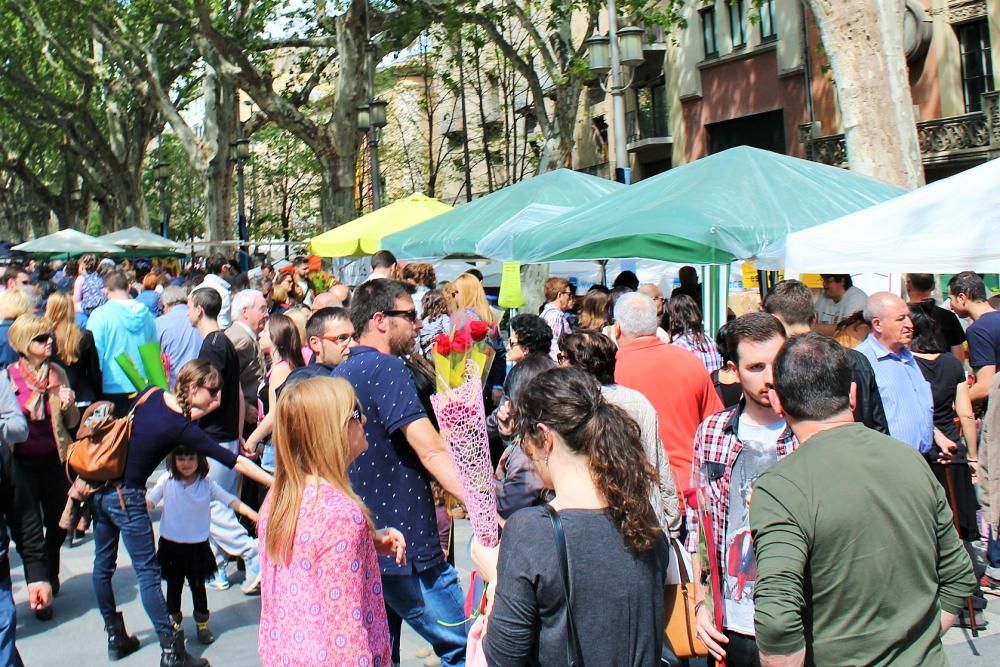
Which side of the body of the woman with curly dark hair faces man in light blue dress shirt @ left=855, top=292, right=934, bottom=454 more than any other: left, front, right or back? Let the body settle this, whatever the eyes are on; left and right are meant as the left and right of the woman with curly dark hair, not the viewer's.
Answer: right

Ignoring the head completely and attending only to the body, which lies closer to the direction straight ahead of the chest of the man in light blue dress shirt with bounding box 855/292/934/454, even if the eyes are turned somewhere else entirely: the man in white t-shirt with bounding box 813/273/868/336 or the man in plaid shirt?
the man in plaid shirt

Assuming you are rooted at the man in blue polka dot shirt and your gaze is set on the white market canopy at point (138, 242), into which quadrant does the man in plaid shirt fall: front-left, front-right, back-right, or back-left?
back-right

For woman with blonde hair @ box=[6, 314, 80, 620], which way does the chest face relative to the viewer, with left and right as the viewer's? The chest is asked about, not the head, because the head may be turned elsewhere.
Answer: facing the viewer and to the right of the viewer

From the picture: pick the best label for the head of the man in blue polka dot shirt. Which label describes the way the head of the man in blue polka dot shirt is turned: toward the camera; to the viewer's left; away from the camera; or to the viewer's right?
to the viewer's right

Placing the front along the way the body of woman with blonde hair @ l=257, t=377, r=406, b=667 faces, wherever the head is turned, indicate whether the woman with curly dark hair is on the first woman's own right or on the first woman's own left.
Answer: on the first woman's own right

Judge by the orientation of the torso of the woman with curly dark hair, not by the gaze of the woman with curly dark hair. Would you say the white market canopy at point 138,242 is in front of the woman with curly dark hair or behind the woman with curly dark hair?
in front

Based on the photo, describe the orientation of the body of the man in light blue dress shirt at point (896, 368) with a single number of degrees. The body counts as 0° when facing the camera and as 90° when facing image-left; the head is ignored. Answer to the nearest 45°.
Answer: approximately 315°

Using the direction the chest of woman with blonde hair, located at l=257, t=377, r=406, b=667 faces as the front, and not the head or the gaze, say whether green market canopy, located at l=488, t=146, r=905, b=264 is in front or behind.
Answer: in front

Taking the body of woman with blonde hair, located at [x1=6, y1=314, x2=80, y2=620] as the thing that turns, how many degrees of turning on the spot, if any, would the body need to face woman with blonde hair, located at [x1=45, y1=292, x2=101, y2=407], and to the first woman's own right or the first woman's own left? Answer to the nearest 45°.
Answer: approximately 135° to the first woman's own left

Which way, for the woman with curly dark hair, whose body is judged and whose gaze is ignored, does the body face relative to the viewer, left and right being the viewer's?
facing away from the viewer and to the left of the viewer

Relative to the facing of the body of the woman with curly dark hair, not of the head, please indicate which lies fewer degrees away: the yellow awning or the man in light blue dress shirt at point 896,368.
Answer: the yellow awning

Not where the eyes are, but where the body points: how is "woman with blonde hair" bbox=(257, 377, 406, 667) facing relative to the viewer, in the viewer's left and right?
facing away from the viewer and to the right of the viewer

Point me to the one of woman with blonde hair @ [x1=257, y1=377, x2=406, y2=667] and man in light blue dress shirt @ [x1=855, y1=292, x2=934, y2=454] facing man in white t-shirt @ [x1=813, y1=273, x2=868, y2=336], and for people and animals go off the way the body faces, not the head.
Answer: the woman with blonde hair

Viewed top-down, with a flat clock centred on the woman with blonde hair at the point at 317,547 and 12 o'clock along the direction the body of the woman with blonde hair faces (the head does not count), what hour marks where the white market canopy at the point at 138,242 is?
The white market canopy is roughly at 10 o'clock from the woman with blonde hair.

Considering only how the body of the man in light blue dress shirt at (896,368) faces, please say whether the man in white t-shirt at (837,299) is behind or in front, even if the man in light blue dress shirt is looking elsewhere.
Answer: behind

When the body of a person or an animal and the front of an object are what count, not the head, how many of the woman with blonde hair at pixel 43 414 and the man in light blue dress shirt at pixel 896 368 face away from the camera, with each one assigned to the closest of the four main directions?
0
